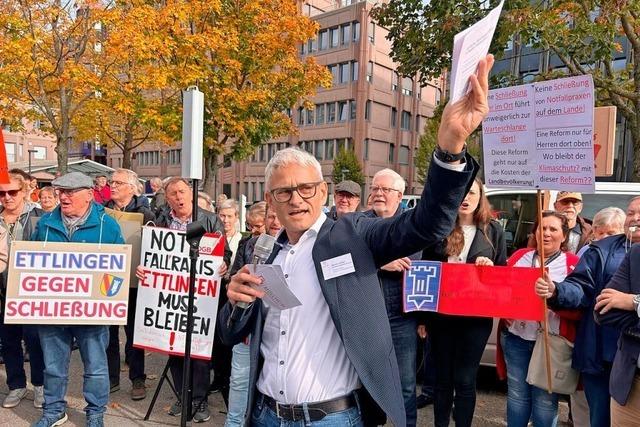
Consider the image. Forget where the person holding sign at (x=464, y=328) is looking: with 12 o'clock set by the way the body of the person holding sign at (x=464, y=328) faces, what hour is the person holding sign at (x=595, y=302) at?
the person holding sign at (x=595, y=302) is roughly at 10 o'clock from the person holding sign at (x=464, y=328).

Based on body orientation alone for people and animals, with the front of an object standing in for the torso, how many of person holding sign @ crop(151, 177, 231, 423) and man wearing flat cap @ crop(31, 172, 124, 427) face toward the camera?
2

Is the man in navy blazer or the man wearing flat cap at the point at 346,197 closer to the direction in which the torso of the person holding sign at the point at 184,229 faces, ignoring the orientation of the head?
the man in navy blazer

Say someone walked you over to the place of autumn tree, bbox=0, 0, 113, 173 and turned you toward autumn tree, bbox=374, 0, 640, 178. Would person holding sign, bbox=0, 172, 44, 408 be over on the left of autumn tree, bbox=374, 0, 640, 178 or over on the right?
right

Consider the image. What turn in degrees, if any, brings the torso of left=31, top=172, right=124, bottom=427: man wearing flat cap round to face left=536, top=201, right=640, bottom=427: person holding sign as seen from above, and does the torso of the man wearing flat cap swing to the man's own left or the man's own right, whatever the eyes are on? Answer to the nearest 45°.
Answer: approximately 45° to the man's own left

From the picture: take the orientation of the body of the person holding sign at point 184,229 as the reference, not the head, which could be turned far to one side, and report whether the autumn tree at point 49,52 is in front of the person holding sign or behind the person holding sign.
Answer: behind
